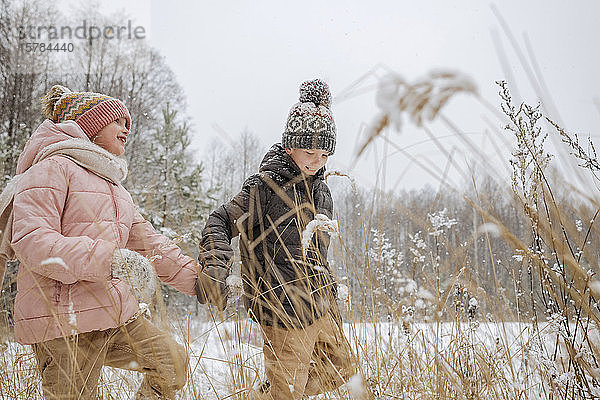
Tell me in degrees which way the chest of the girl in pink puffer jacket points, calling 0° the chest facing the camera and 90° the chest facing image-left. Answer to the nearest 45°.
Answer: approximately 270°

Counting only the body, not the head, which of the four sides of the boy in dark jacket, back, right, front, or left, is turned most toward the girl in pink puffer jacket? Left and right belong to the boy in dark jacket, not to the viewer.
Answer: right

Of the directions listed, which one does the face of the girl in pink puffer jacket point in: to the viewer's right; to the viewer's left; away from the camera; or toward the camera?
to the viewer's right

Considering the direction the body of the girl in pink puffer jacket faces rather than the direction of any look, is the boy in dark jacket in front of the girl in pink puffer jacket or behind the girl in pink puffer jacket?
in front

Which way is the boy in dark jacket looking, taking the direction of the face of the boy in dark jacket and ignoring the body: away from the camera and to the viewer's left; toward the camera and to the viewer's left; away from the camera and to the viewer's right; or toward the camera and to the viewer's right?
toward the camera and to the viewer's right

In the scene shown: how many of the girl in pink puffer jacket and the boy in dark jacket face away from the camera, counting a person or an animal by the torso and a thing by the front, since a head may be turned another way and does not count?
0
